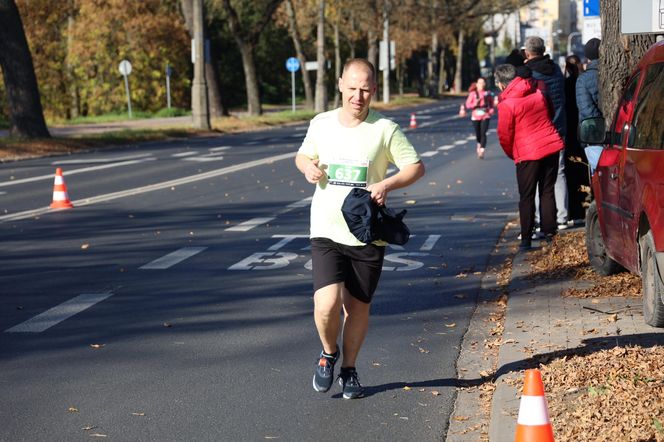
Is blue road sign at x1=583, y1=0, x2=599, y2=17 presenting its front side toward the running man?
yes

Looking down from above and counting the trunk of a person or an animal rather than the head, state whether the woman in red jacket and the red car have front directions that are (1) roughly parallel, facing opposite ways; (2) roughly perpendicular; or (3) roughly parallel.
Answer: roughly parallel

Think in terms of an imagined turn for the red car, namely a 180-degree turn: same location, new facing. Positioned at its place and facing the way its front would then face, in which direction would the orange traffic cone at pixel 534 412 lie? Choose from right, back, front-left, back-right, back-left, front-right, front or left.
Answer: front-right

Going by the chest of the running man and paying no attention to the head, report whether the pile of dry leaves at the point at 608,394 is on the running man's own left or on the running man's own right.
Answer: on the running man's own left

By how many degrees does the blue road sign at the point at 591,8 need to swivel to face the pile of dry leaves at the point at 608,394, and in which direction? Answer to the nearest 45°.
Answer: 0° — it already faces it

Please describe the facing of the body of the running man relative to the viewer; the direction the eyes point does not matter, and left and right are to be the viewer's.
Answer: facing the viewer

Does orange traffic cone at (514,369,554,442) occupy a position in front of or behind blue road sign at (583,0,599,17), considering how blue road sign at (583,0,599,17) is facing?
in front

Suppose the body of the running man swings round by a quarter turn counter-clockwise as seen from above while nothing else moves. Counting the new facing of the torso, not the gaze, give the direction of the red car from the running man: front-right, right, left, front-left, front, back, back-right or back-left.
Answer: front-left

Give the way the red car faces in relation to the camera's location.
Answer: facing away from the viewer and to the left of the viewer

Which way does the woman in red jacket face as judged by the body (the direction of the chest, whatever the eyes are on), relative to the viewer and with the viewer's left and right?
facing away from the viewer and to the left of the viewer

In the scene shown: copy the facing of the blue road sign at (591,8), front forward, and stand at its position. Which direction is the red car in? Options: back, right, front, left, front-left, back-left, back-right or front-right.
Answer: front

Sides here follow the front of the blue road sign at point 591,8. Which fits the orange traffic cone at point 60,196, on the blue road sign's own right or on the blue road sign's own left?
on the blue road sign's own right

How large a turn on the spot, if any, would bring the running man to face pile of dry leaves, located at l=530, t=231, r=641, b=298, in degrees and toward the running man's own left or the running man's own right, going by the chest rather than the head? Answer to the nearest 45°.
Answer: approximately 135° to the running man's own left

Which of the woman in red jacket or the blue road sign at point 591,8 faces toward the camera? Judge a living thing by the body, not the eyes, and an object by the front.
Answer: the blue road sign

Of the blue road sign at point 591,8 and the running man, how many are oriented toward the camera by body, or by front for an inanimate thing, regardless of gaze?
2
